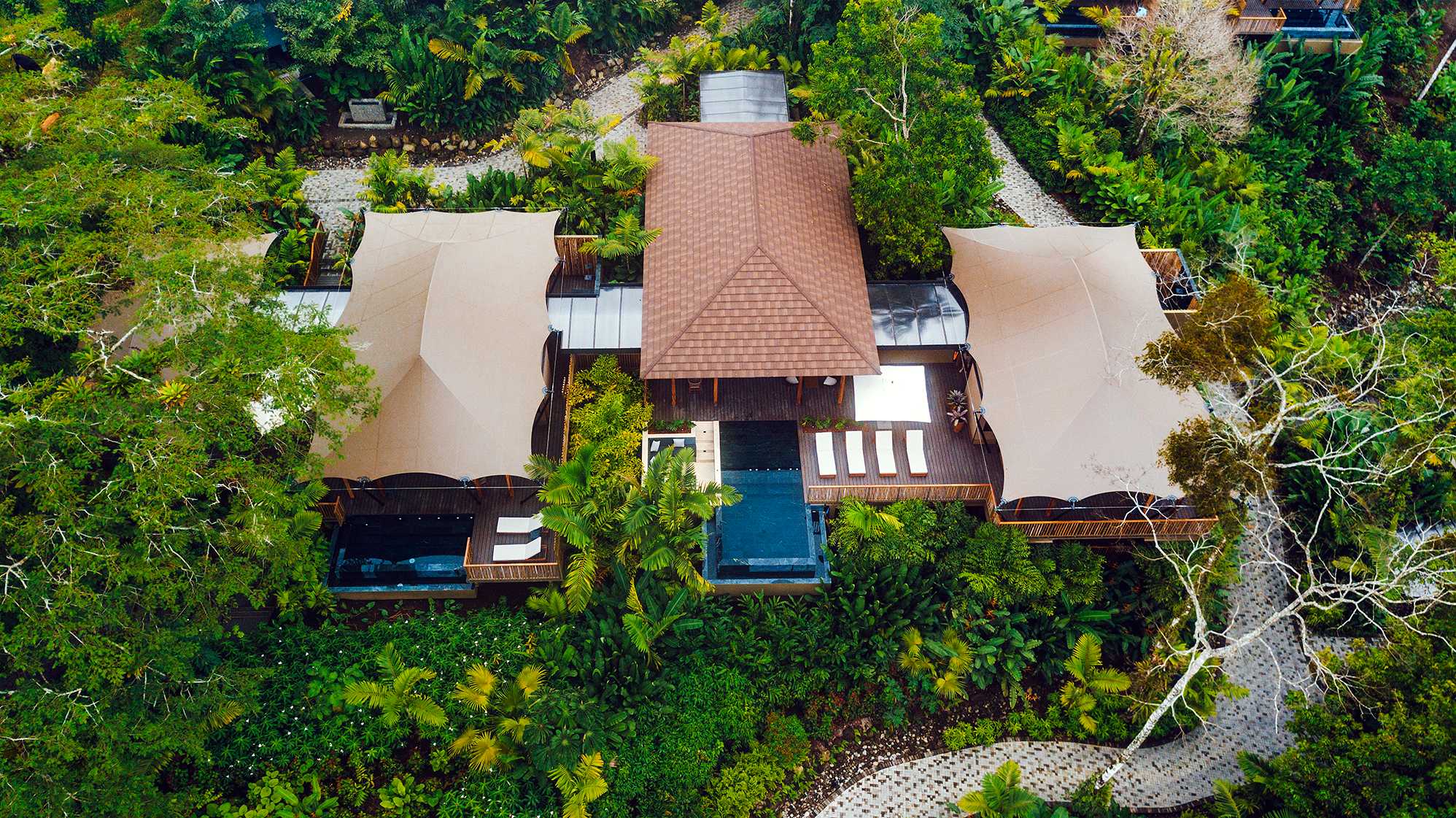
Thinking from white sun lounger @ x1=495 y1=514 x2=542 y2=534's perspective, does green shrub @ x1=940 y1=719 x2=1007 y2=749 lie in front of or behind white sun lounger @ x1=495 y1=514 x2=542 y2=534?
behind

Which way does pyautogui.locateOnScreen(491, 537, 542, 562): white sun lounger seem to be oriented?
to the viewer's left

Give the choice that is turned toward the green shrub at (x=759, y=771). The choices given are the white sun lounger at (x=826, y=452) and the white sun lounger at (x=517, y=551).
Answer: the white sun lounger at (x=826, y=452)

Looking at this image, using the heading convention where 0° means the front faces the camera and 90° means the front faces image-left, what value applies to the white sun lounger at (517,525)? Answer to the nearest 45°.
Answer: approximately 90°

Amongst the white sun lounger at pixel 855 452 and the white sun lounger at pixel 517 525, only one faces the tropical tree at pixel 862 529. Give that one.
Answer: the white sun lounger at pixel 855 452

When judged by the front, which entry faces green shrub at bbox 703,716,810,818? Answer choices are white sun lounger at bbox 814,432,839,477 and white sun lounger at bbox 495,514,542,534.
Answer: white sun lounger at bbox 814,432,839,477

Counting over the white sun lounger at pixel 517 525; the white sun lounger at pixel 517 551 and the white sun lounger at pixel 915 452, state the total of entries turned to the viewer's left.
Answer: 2

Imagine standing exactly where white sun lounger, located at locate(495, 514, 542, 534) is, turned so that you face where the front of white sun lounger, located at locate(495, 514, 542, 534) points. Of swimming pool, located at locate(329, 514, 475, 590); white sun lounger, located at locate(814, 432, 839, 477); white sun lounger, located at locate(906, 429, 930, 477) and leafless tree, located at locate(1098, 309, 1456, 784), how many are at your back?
3
